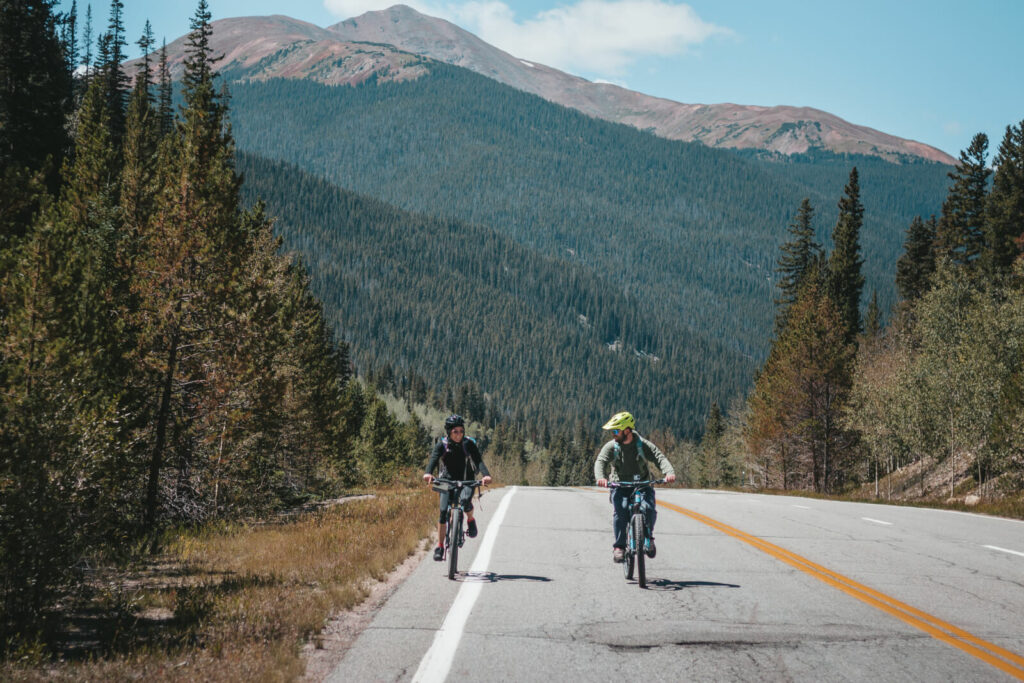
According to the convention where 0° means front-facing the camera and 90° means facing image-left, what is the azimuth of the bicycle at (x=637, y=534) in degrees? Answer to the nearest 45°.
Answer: approximately 0°

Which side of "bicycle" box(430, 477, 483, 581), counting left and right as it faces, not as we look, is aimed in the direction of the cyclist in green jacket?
left

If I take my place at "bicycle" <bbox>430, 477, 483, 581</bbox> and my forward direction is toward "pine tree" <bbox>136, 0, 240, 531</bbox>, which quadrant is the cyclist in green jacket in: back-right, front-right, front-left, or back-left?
back-right
